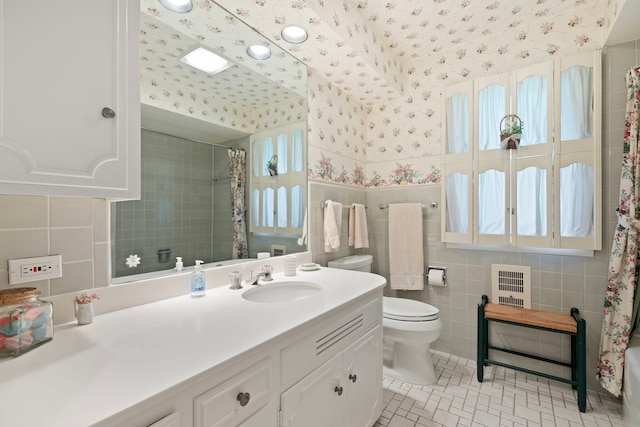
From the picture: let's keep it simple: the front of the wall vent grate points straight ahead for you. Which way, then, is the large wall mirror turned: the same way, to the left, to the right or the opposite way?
to the left

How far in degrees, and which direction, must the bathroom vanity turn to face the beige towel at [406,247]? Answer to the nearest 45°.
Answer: approximately 90° to its left

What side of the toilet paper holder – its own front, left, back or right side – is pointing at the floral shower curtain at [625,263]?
left

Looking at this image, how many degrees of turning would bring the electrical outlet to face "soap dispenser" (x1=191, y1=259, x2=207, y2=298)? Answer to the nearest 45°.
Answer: approximately 45° to its left

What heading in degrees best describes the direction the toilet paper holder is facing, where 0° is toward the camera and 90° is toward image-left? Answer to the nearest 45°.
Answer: approximately 0°

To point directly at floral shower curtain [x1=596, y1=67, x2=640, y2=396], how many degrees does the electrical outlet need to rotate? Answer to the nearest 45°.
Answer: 0° — it already faces it

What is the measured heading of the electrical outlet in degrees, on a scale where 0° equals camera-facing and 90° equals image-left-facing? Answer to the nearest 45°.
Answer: approximately 315°

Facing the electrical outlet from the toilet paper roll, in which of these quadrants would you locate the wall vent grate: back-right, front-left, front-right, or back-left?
back-left

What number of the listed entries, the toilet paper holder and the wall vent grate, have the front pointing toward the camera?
2

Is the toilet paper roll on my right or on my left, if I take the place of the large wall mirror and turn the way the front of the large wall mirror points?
on my left
